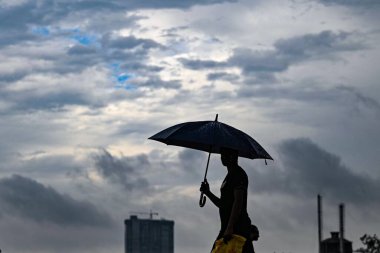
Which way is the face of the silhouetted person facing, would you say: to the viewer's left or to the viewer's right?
to the viewer's left

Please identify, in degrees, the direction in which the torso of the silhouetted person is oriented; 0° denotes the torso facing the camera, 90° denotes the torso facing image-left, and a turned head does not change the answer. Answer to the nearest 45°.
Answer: approximately 90°
